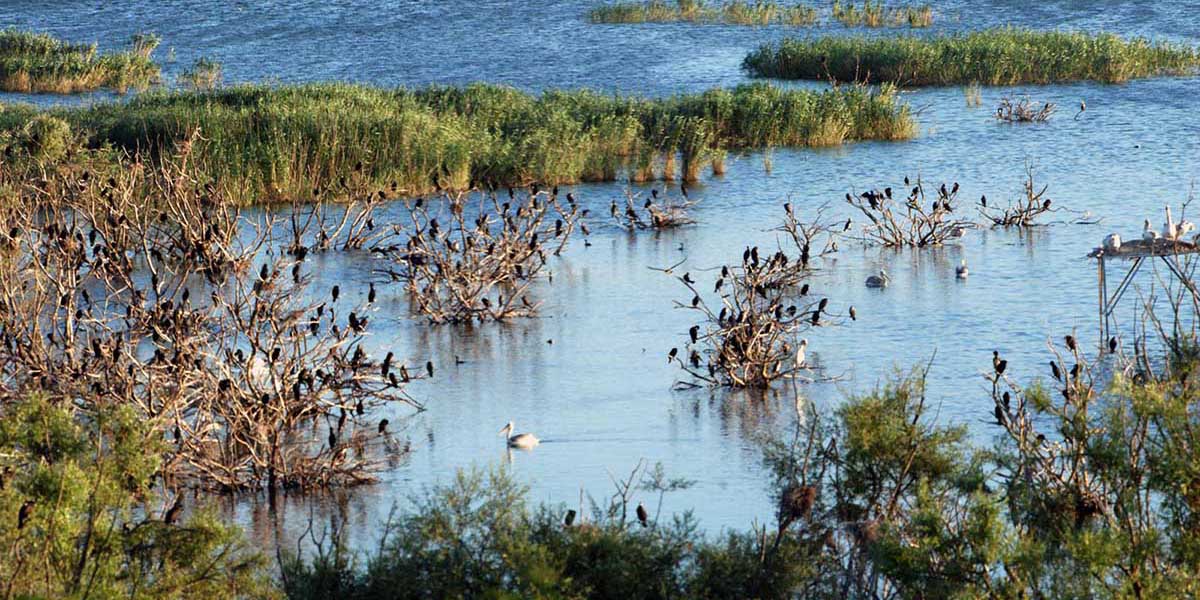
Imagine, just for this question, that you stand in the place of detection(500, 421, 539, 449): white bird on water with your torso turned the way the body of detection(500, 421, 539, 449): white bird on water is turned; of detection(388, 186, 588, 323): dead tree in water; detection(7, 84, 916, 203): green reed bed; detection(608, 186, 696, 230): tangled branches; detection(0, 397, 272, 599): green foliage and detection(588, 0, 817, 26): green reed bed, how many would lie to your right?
4

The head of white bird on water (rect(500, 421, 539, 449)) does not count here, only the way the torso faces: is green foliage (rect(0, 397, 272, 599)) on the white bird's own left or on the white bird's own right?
on the white bird's own left

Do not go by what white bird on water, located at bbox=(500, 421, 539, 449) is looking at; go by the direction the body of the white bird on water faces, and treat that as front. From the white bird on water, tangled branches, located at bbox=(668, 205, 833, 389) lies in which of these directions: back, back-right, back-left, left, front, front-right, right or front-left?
back-right

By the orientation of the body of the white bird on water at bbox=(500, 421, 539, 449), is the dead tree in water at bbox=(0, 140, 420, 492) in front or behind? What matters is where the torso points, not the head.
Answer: in front

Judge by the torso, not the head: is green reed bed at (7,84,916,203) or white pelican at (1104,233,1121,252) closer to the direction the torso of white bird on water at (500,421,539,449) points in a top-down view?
the green reed bed

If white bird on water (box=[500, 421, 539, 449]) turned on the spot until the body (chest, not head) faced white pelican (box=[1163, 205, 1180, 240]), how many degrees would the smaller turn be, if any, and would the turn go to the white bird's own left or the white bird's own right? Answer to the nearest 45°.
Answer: approximately 135° to the white bird's own right

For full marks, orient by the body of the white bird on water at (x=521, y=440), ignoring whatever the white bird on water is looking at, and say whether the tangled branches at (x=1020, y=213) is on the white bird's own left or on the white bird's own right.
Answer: on the white bird's own right

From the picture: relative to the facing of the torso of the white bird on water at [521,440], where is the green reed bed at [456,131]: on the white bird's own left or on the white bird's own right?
on the white bird's own right

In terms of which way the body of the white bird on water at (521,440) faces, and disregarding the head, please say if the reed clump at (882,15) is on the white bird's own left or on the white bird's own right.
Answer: on the white bird's own right

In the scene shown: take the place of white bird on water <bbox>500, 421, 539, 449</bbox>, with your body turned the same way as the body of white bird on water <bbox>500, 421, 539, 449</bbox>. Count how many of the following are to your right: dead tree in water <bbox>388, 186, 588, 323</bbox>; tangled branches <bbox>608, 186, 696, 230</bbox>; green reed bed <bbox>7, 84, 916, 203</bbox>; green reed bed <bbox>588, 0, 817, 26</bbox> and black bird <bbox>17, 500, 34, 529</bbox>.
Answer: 4

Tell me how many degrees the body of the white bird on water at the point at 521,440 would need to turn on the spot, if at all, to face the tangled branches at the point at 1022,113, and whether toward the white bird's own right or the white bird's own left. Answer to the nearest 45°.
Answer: approximately 135° to the white bird's own right

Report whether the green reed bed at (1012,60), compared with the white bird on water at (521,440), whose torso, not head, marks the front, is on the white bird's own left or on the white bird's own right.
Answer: on the white bird's own right

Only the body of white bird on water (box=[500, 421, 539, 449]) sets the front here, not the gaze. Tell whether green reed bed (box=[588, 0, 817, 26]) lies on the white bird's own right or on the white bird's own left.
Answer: on the white bird's own right

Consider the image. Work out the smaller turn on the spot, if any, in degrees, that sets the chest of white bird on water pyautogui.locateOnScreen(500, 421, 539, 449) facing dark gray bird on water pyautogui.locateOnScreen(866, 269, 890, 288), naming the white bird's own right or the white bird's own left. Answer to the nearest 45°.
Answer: approximately 135° to the white bird's own right

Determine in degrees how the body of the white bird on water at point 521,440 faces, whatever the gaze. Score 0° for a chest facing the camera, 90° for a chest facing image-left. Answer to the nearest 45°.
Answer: approximately 90°

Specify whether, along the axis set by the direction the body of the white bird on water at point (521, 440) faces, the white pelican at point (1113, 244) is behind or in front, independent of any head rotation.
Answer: behind
